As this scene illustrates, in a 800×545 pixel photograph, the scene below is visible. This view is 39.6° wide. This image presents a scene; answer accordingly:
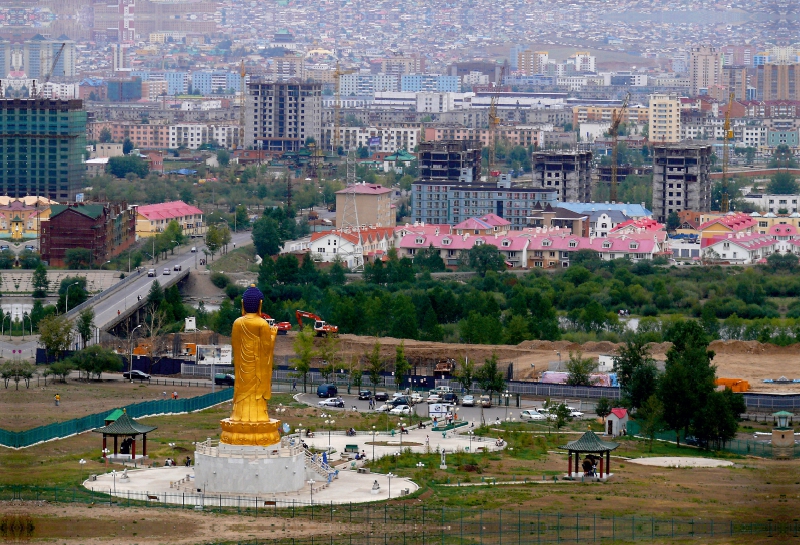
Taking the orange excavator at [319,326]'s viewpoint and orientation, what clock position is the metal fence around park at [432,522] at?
The metal fence around park is roughly at 9 o'clock from the orange excavator.

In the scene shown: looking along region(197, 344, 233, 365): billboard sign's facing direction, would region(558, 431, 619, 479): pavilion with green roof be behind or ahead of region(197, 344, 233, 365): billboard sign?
ahead

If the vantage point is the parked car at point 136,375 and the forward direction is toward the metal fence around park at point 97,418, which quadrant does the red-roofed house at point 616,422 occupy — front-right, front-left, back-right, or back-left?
front-left

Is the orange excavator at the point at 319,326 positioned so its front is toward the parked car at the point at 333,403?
no

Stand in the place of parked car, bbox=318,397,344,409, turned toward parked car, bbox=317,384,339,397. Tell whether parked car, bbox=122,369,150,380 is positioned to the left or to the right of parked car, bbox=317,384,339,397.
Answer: left

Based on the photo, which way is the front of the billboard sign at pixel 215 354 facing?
toward the camera

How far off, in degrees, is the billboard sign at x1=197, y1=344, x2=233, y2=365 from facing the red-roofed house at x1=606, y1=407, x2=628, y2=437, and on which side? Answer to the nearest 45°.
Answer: approximately 45° to its left

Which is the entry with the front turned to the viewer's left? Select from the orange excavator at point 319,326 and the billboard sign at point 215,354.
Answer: the orange excavator

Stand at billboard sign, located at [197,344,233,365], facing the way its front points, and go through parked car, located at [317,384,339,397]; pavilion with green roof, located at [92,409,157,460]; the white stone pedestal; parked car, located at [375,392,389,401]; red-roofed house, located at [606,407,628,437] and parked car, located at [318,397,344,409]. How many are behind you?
0

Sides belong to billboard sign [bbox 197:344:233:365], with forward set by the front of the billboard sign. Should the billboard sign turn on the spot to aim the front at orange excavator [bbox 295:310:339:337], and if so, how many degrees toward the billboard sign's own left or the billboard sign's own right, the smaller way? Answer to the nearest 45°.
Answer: approximately 135° to the billboard sign's own left

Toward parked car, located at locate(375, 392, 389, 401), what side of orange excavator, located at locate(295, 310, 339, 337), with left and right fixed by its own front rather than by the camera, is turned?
left

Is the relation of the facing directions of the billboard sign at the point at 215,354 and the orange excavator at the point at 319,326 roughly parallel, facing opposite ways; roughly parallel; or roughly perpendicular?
roughly perpendicular

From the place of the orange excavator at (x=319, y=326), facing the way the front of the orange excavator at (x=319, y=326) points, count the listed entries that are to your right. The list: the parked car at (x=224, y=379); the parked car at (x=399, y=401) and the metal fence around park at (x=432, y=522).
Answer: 0

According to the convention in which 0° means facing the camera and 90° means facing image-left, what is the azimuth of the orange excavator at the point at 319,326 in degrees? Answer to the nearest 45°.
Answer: approximately 90°

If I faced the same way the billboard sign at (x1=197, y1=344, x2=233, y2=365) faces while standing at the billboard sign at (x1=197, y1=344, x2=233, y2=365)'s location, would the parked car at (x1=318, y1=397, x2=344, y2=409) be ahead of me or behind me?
ahead

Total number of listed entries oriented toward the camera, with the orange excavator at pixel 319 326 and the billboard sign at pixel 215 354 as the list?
1

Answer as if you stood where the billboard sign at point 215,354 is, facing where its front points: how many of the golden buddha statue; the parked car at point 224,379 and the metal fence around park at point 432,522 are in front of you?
3
